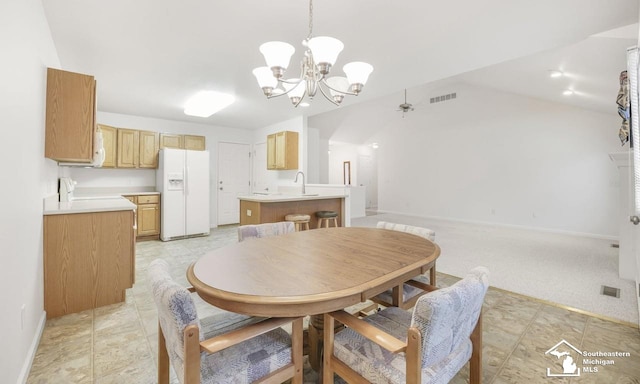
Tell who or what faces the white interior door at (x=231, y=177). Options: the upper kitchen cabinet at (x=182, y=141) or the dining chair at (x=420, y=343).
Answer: the dining chair

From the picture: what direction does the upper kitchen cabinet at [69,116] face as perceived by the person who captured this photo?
facing to the right of the viewer

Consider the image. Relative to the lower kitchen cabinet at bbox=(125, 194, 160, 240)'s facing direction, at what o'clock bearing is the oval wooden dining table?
The oval wooden dining table is roughly at 12 o'clock from the lower kitchen cabinet.

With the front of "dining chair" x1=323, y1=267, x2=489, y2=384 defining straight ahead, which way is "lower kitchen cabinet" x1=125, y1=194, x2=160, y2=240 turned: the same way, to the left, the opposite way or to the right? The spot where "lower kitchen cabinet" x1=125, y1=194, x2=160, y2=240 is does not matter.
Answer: the opposite way

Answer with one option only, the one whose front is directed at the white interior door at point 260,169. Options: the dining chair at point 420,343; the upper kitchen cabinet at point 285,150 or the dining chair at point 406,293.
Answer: the dining chair at point 420,343

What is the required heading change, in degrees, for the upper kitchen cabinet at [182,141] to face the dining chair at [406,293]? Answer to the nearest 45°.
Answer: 0° — it already faces it

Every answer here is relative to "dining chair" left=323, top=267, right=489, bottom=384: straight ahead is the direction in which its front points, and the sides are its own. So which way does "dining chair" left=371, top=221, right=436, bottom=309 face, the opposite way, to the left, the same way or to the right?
to the left

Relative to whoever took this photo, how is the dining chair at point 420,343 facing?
facing away from the viewer and to the left of the viewer

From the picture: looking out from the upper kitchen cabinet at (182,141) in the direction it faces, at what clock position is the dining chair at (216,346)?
The dining chair is roughly at 12 o'clock from the upper kitchen cabinet.
